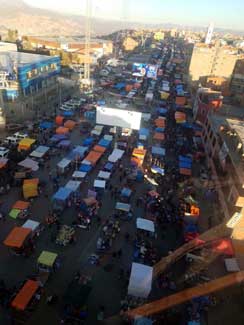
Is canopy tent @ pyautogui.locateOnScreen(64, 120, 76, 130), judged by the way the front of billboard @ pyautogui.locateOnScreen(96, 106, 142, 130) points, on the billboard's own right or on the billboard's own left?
on the billboard's own right

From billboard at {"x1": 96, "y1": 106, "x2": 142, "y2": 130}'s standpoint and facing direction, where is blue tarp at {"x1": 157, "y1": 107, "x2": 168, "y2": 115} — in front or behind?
behind

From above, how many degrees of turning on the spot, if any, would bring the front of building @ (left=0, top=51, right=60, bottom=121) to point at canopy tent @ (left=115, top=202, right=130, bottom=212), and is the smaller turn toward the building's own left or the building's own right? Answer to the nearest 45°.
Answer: approximately 45° to the building's own right

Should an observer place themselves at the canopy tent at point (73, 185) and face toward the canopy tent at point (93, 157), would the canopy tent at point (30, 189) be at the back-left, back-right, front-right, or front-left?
back-left

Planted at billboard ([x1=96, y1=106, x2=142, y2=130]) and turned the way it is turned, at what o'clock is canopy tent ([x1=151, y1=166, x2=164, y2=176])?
The canopy tent is roughly at 11 o'clock from the billboard.

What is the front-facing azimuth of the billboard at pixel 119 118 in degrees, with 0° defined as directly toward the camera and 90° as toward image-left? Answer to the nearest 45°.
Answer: approximately 0°

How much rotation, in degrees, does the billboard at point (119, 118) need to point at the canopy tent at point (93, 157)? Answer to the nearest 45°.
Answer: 0° — it already faces it

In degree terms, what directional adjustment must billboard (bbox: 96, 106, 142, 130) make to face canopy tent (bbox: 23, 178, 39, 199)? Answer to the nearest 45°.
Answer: approximately 45° to its right

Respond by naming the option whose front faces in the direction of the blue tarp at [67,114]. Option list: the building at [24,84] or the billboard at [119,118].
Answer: the building

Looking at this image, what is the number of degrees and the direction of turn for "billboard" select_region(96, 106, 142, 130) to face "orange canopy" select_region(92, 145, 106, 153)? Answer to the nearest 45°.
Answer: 0° — it already faces it

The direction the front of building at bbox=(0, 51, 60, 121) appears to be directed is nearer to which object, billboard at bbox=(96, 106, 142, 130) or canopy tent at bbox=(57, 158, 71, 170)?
the billboard

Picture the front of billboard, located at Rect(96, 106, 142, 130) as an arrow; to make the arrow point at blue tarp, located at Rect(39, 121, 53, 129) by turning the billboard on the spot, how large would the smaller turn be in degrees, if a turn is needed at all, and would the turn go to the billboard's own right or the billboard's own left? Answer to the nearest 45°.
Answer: approximately 90° to the billboard's own right

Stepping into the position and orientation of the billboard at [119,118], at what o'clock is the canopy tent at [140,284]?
The canopy tent is roughly at 12 o'clock from the billboard.

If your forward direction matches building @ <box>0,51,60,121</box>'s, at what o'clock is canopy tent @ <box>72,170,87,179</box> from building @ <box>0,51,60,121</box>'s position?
The canopy tent is roughly at 1 o'clock from the building.
